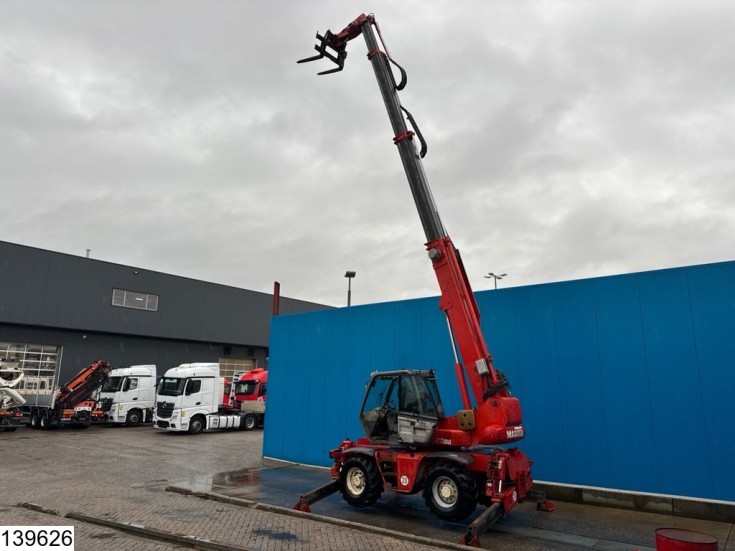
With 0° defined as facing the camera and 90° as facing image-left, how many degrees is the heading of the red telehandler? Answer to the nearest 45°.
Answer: approximately 135°

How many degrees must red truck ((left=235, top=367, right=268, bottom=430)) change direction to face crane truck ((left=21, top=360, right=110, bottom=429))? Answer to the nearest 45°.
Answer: approximately 45° to its right

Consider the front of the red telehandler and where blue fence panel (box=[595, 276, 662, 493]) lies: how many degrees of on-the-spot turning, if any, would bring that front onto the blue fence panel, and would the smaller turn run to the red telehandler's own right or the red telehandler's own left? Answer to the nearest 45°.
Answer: approximately 135° to the red telehandler's own right

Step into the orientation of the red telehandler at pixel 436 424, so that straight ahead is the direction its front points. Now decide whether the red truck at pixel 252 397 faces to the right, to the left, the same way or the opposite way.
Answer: to the left

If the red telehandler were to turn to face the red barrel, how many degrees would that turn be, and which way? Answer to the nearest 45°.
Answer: approximately 180°

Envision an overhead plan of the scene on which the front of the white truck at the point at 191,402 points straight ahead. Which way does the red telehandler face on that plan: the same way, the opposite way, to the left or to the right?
to the right

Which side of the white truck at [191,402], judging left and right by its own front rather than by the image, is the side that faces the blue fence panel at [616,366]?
left

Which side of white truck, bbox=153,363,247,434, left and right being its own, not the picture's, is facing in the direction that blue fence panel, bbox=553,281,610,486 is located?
left
